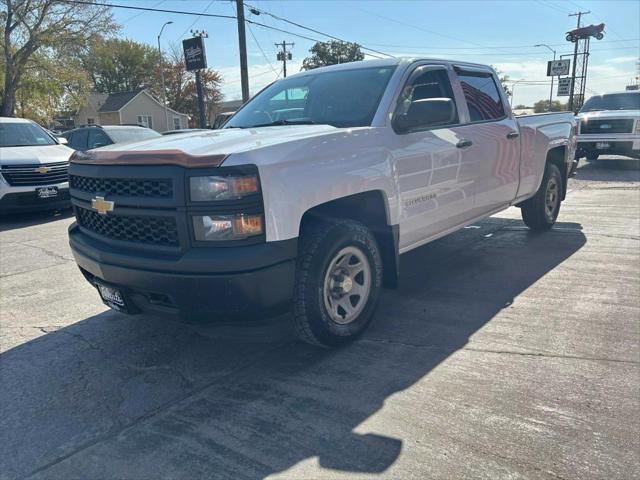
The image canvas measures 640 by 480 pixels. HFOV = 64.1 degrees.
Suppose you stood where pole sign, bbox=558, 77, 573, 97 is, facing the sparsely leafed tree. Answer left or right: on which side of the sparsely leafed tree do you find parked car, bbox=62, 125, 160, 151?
left

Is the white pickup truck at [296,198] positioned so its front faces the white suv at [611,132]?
no

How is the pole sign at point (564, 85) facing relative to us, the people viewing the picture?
facing the viewer

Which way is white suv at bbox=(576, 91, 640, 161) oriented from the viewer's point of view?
toward the camera

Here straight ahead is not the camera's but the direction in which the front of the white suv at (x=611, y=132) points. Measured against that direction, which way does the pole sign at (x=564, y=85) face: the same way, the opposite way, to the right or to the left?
the same way

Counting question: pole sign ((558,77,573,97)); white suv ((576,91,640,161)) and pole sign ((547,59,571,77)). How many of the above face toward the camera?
3

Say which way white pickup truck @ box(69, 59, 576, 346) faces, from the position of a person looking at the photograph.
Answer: facing the viewer and to the left of the viewer

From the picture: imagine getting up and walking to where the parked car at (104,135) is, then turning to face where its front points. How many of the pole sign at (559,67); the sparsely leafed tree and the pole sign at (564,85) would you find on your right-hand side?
0

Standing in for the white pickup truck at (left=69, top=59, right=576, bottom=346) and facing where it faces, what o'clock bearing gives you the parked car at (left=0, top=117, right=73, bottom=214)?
The parked car is roughly at 3 o'clock from the white pickup truck.

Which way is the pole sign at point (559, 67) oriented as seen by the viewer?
toward the camera

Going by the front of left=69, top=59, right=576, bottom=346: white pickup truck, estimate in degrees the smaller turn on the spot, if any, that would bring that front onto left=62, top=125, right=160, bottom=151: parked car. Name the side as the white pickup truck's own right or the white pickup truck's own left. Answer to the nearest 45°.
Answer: approximately 90° to the white pickup truck's own right

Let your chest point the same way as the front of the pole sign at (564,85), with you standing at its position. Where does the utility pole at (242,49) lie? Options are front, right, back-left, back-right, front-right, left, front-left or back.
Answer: front-right

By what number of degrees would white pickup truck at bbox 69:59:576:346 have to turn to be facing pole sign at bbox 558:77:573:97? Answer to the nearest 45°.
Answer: approximately 180°
